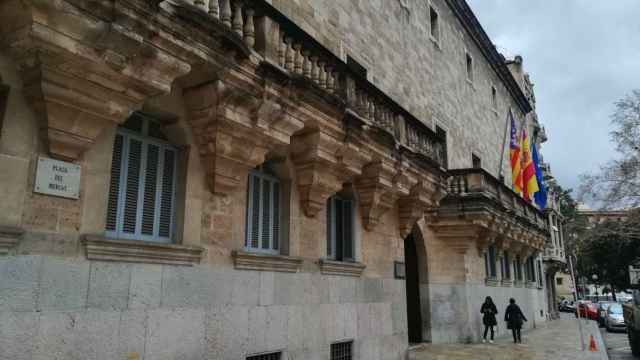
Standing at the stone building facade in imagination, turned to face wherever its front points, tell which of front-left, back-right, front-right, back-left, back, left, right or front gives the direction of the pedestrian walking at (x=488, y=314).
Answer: left

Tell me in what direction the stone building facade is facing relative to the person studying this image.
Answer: facing the viewer and to the right of the viewer

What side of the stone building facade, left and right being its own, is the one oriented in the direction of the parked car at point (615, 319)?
left

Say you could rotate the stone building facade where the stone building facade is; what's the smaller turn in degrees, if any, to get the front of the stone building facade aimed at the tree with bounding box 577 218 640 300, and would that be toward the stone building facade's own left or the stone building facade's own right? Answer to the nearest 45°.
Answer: approximately 90° to the stone building facade's own left

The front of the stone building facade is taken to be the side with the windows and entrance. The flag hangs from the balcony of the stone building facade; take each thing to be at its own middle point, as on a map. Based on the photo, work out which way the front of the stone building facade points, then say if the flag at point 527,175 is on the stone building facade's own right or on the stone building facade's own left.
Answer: on the stone building facade's own left

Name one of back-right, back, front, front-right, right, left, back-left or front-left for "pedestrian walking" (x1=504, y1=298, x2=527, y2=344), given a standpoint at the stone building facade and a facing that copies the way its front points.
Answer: left
